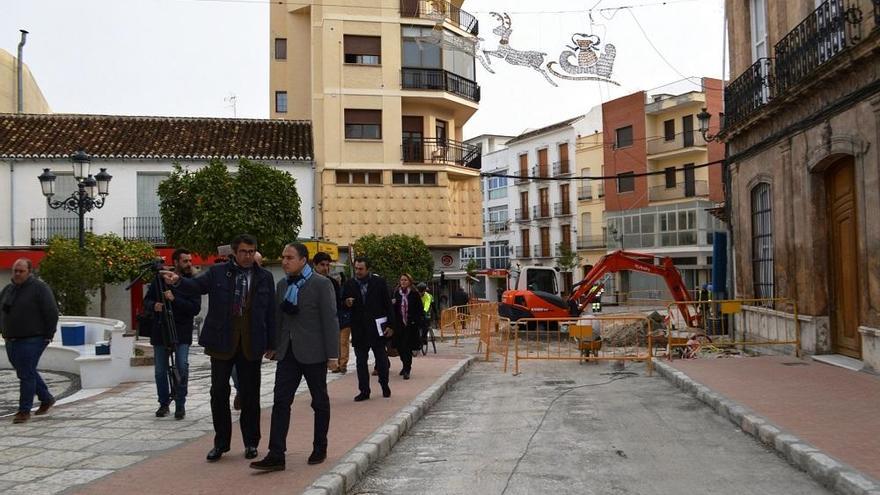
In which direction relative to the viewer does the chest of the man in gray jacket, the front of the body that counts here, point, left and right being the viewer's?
facing the viewer and to the left of the viewer

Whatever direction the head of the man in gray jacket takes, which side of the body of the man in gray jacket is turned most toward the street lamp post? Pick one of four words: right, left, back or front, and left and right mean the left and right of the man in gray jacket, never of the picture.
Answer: right

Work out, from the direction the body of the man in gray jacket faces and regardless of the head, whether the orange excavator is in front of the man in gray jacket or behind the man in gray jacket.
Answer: behind

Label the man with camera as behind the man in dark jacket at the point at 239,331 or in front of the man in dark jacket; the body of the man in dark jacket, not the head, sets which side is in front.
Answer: behind

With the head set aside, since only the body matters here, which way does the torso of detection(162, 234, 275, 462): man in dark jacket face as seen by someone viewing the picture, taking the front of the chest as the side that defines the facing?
toward the camera

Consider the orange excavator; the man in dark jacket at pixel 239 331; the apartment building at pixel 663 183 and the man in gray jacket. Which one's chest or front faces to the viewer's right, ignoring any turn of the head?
the orange excavator

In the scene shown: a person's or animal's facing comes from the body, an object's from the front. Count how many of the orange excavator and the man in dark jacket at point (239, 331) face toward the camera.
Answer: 1

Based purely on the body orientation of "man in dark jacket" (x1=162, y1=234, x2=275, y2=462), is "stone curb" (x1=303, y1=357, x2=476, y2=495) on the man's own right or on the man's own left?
on the man's own left

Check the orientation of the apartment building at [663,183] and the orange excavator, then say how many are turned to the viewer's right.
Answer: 1

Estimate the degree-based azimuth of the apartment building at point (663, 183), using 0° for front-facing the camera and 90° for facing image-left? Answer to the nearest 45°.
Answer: approximately 45°

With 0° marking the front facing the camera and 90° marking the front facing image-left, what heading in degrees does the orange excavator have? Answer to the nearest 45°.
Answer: approximately 270°
